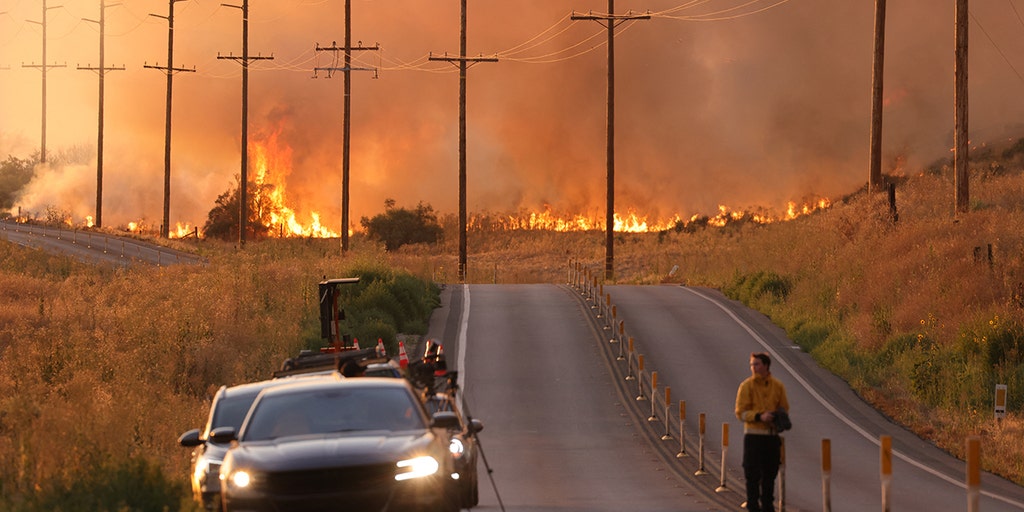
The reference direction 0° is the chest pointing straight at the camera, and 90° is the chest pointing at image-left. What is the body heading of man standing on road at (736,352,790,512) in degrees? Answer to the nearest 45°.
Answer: approximately 0°

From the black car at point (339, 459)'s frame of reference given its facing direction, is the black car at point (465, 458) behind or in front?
behind

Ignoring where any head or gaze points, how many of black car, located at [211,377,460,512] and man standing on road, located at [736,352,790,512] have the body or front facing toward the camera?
2

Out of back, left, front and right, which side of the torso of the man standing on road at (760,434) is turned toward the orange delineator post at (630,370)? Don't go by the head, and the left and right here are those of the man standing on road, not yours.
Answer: back

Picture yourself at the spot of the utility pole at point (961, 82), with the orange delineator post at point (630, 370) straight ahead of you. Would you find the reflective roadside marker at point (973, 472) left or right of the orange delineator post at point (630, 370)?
left

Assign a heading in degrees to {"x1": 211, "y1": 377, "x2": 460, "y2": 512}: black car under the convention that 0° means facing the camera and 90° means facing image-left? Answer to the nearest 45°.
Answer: approximately 0°

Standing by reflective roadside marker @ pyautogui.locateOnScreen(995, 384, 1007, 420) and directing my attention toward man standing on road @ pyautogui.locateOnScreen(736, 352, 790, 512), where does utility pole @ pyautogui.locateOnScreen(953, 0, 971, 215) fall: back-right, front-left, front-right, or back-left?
back-right
